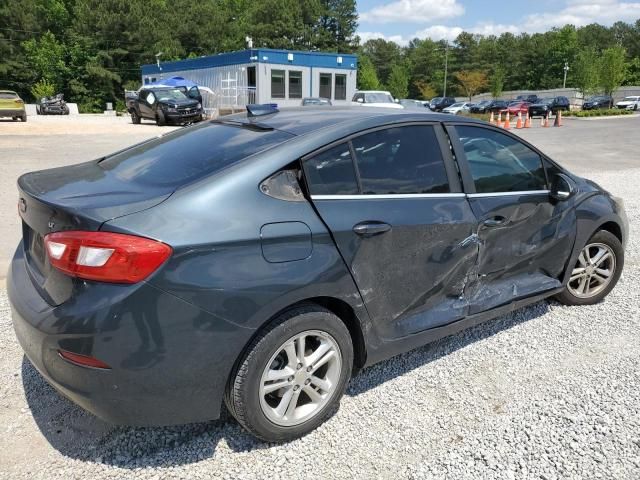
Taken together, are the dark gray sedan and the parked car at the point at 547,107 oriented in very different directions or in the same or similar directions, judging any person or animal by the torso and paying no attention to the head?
very different directions

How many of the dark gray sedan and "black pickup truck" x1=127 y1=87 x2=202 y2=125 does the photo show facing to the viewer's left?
0

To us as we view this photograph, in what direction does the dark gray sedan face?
facing away from the viewer and to the right of the viewer

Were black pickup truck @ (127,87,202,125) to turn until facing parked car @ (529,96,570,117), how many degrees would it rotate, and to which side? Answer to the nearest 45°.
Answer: approximately 90° to its left

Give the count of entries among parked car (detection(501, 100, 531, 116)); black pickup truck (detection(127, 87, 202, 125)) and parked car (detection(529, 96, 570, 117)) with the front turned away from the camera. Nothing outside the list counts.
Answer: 0

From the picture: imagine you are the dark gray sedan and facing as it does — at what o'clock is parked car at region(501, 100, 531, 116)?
The parked car is roughly at 11 o'clock from the dark gray sedan.

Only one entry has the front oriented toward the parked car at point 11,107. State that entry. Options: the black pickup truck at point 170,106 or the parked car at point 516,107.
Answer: the parked car at point 516,107

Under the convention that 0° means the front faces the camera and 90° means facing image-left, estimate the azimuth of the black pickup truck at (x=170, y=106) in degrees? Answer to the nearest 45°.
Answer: approximately 315°

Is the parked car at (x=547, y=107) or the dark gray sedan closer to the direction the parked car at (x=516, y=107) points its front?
the dark gray sedan

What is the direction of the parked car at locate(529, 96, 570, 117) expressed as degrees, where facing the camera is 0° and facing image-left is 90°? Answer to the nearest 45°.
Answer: approximately 45°

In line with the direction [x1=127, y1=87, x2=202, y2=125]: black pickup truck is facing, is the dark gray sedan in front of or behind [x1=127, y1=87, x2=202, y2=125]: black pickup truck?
in front

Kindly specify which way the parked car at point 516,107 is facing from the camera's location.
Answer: facing the viewer and to the left of the viewer

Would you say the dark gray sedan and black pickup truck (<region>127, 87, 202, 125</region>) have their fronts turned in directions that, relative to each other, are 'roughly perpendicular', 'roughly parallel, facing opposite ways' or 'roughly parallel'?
roughly perpendicular

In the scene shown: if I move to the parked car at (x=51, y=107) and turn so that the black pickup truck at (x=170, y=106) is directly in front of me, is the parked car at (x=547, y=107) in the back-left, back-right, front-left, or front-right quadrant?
front-left

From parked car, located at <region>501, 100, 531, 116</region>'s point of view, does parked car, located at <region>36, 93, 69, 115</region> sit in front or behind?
in front
